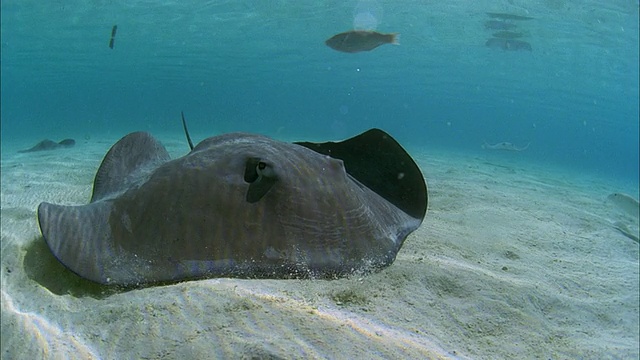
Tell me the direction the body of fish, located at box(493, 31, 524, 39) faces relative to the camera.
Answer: to the viewer's left

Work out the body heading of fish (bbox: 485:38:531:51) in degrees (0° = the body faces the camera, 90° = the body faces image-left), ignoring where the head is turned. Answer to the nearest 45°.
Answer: approximately 90°

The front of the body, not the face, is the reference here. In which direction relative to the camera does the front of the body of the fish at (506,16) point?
to the viewer's left

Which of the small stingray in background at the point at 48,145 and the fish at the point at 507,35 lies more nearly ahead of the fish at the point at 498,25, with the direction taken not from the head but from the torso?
the small stingray in background

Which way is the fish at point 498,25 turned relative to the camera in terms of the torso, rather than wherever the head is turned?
to the viewer's left

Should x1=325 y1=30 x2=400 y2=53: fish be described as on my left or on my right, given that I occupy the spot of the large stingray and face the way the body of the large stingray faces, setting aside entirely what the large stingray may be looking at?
on my left

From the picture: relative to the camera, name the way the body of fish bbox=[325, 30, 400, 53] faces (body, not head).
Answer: to the viewer's left
